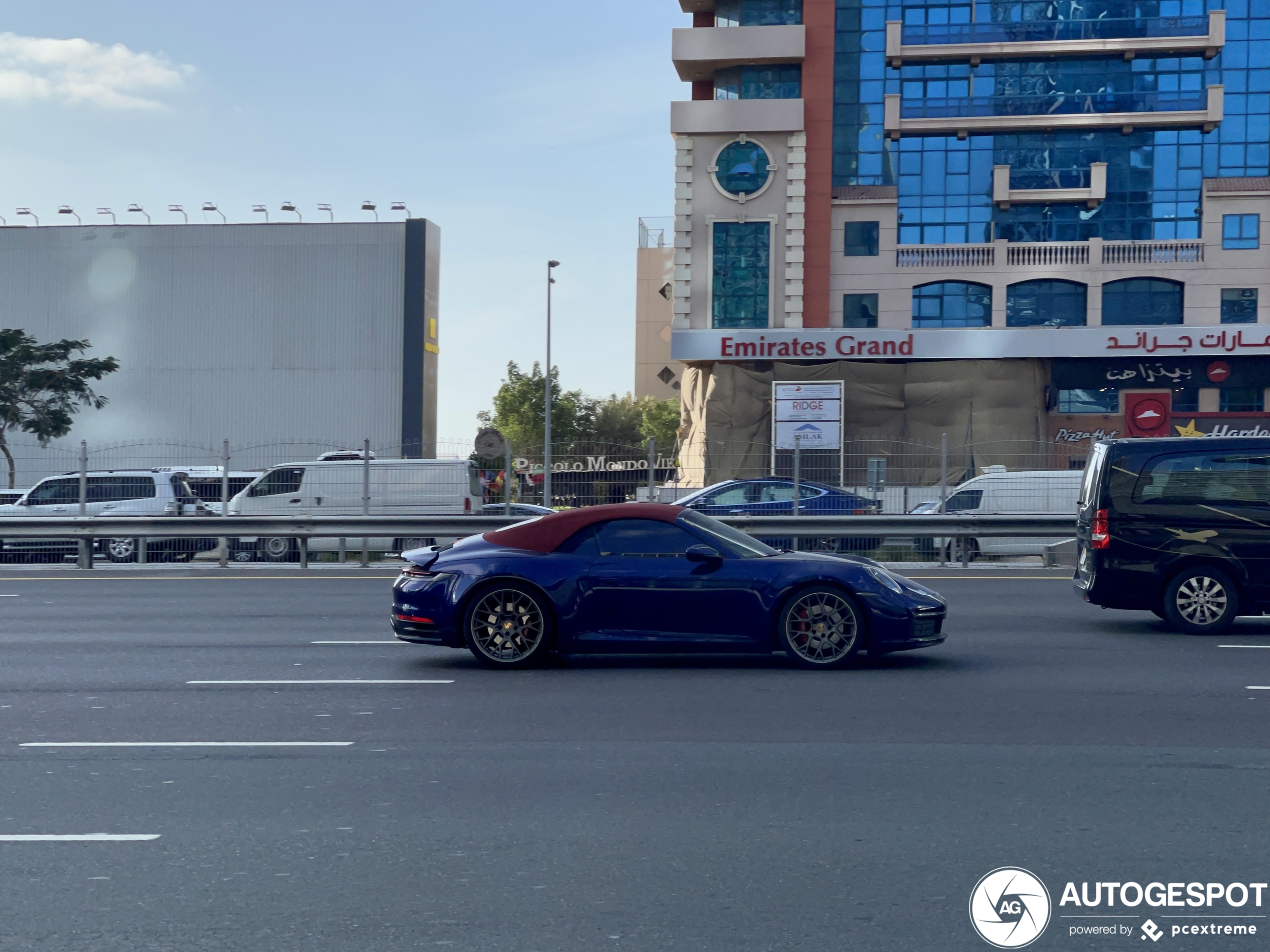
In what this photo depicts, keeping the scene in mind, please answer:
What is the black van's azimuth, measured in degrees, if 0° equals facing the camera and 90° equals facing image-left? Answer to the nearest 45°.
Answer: approximately 270°

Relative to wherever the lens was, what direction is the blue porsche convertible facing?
facing to the right of the viewer

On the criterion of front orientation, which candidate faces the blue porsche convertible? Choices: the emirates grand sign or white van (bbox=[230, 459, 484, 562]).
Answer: the emirates grand sign

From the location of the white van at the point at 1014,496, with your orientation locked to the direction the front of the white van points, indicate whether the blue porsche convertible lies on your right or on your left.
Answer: on your left

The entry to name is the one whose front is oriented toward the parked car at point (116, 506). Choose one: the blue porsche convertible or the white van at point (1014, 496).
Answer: the white van

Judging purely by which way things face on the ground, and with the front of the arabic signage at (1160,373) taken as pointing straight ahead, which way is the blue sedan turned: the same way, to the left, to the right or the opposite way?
to the right

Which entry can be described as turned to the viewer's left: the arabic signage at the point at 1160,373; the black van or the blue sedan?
the blue sedan

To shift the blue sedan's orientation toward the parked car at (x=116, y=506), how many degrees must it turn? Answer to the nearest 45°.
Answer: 0° — it already faces it

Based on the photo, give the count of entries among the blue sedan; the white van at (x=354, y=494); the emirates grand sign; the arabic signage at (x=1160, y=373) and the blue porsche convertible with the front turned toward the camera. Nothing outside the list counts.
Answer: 2

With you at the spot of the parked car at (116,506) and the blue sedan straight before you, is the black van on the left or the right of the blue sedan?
right

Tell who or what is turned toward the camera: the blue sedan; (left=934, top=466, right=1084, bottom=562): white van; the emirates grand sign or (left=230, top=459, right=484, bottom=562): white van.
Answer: the emirates grand sign

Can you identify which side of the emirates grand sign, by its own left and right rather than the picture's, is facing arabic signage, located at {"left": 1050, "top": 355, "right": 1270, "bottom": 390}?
left

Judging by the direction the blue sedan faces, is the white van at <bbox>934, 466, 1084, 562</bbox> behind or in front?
behind

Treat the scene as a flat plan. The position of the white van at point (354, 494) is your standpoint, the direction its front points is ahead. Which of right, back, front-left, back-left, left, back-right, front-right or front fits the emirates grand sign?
back-right

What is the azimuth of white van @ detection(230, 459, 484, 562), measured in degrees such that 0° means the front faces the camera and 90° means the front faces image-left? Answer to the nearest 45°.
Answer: approximately 90°

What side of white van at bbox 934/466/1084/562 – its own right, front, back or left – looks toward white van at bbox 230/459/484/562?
front
